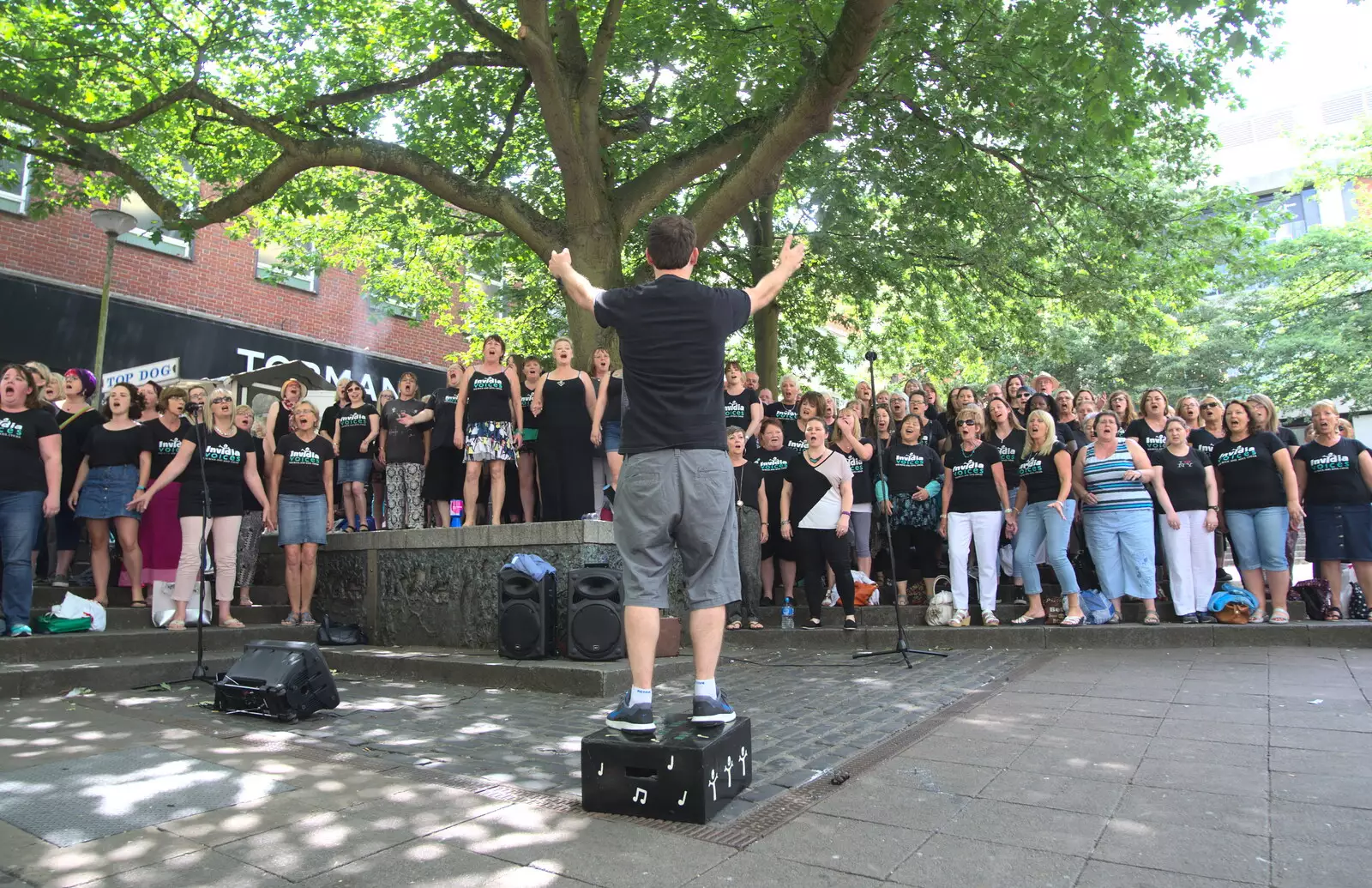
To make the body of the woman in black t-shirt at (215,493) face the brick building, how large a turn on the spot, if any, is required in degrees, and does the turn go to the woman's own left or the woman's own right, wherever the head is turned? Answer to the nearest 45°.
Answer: approximately 180°

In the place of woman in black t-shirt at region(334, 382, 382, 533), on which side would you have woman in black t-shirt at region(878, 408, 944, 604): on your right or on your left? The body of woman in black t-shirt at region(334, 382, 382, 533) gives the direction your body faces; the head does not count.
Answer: on your left

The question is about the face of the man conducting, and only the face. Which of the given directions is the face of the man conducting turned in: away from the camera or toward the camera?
away from the camera

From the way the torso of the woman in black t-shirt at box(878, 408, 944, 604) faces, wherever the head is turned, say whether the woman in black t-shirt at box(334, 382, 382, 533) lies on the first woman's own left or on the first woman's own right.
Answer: on the first woman's own right

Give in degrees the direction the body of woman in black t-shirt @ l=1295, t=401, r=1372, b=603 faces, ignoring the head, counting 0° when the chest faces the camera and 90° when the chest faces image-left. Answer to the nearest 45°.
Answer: approximately 0°

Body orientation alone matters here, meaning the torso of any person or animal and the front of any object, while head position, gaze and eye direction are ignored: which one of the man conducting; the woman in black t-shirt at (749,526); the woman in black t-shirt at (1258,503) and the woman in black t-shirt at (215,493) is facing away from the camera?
the man conducting

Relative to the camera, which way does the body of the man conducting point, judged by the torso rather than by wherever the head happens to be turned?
away from the camera

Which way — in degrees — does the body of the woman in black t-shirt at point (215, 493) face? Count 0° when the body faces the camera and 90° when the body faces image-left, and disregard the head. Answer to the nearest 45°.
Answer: approximately 0°
